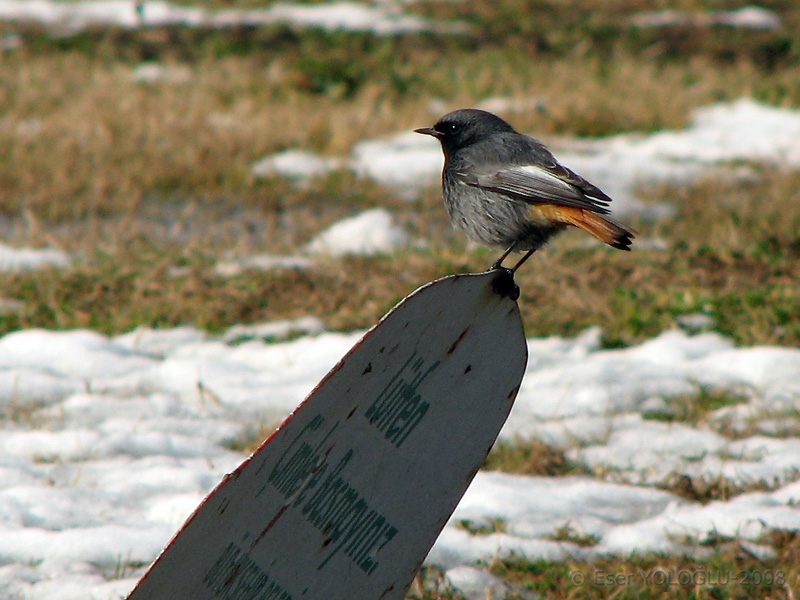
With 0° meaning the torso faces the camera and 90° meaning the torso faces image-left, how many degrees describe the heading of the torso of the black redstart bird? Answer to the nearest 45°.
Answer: approximately 90°
